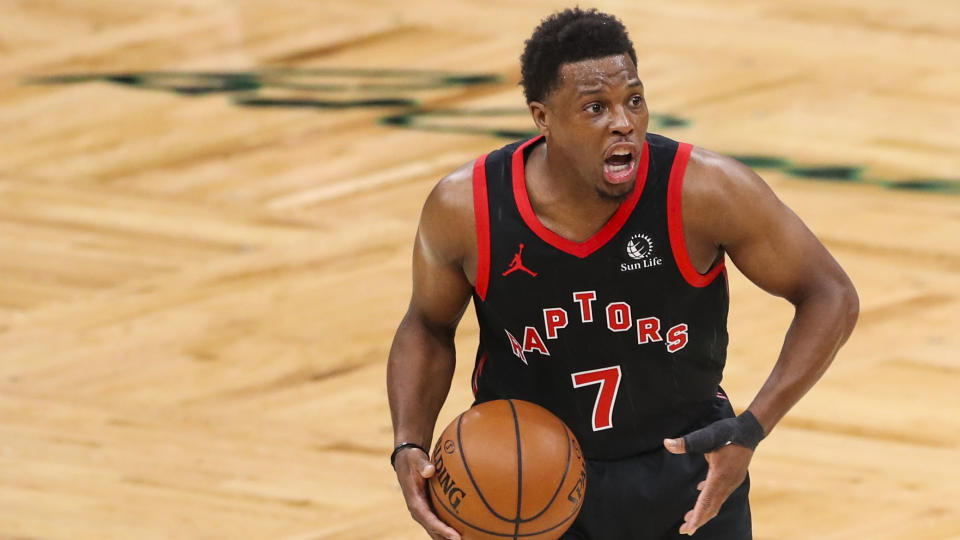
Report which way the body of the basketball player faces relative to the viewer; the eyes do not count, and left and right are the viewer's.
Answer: facing the viewer

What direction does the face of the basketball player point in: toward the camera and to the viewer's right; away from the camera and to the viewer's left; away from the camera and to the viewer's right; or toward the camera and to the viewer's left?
toward the camera and to the viewer's right
